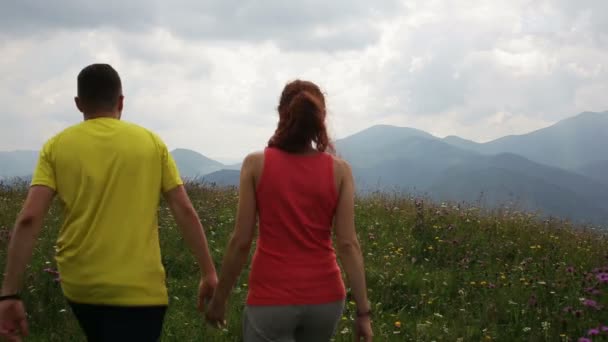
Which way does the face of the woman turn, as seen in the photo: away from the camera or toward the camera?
away from the camera

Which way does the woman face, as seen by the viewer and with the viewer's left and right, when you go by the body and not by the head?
facing away from the viewer

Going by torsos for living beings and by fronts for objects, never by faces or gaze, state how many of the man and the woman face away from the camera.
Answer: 2

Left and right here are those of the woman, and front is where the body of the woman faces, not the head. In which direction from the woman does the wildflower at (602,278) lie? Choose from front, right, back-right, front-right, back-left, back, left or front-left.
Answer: front-right

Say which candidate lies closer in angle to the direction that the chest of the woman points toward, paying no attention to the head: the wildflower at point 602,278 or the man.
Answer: the wildflower

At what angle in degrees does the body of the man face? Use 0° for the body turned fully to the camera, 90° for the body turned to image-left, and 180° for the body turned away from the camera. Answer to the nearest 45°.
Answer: approximately 180°

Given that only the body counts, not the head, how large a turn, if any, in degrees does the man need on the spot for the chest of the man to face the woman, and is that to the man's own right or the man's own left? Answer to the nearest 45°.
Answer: approximately 90° to the man's own right

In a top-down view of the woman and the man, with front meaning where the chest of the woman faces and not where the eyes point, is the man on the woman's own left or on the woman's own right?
on the woman's own left

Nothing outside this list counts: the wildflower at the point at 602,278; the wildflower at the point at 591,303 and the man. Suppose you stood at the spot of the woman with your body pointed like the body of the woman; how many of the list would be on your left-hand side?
1

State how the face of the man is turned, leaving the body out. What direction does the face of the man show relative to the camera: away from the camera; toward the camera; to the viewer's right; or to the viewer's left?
away from the camera

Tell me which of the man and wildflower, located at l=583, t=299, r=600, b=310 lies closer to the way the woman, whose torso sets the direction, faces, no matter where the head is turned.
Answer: the wildflower
